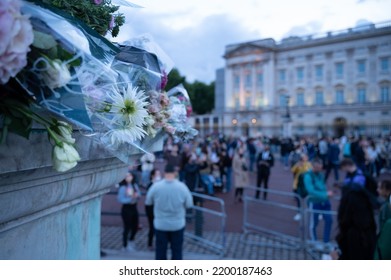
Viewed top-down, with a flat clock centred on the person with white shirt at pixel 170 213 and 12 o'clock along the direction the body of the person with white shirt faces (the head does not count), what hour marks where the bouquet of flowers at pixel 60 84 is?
The bouquet of flowers is roughly at 6 o'clock from the person with white shirt.

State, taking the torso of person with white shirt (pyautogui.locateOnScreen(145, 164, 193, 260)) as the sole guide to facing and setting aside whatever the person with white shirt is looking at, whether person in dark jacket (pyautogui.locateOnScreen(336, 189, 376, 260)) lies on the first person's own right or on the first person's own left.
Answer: on the first person's own right

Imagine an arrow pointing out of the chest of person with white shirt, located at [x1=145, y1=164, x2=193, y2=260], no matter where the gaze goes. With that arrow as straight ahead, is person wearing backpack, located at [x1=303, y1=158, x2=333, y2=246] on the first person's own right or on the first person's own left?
on the first person's own right

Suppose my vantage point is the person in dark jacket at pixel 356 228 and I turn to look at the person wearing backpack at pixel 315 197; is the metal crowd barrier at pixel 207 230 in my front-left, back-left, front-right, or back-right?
front-left

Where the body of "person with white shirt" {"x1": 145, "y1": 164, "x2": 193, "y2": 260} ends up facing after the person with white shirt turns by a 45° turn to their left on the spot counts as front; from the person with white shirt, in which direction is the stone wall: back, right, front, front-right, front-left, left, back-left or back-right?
back-left

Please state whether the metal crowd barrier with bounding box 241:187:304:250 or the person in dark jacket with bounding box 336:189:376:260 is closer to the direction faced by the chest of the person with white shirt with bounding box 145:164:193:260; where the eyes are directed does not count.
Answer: the metal crowd barrier

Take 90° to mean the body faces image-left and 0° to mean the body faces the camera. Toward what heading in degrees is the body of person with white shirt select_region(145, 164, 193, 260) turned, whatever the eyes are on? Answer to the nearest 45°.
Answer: approximately 180°

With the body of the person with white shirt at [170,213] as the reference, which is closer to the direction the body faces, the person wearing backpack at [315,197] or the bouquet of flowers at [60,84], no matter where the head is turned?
the person wearing backpack

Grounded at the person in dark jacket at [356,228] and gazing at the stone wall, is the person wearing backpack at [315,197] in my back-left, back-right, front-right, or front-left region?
back-right

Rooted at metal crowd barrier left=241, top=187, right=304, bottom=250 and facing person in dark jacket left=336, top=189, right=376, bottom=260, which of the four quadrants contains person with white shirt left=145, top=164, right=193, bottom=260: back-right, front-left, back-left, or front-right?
front-right

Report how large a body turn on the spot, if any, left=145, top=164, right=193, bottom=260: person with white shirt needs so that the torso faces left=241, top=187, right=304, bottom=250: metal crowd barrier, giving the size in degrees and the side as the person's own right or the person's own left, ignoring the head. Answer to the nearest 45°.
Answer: approximately 45° to the person's own right
